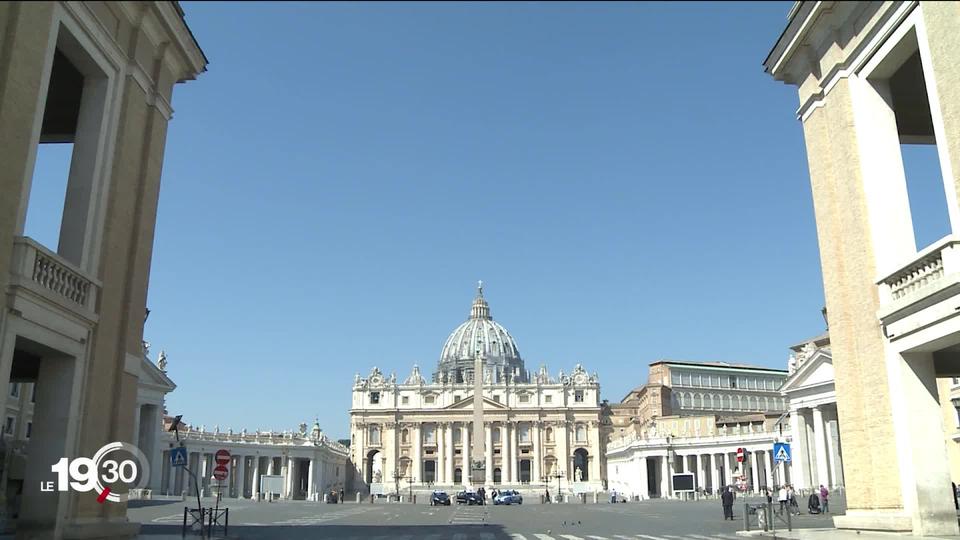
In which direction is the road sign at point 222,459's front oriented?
toward the camera

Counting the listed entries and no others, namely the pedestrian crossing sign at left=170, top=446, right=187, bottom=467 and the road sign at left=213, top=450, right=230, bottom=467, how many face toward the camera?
2

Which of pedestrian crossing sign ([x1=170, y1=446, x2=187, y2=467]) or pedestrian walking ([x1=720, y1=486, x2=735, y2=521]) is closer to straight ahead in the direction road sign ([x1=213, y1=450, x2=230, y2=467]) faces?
the pedestrian crossing sign

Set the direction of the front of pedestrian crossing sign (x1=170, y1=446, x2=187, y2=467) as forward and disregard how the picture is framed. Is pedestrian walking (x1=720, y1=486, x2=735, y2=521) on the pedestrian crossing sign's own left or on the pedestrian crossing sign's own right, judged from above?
on the pedestrian crossing sign's own left

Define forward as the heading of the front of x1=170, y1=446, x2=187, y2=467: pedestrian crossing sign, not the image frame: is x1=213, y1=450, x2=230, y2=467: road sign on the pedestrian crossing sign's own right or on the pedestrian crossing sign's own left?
on the pedestrian crossing sign's own left

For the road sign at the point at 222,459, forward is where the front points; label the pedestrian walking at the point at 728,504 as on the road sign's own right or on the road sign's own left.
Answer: on the road sign's own left

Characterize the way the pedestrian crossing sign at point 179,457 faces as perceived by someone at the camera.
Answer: facing the viewer

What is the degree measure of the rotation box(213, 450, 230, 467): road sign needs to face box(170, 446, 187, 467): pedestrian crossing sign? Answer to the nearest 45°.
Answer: approximately 45° to its right
